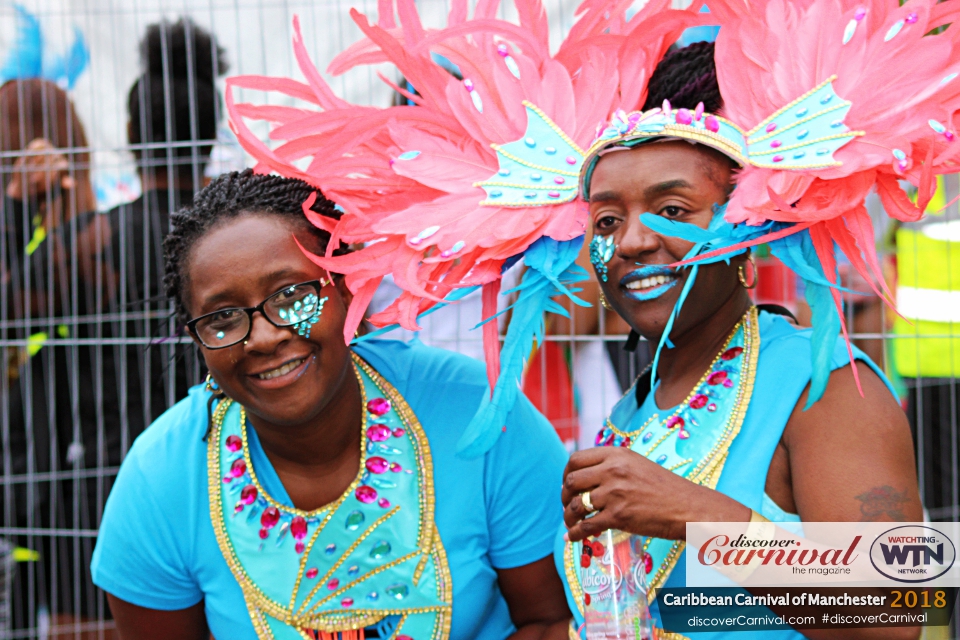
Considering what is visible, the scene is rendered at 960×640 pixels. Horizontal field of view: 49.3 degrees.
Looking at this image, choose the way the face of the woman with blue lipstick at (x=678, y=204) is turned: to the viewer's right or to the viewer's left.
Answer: to the viewer's left

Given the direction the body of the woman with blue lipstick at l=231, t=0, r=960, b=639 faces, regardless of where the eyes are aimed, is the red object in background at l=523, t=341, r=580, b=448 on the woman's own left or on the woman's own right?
on the woman's own right

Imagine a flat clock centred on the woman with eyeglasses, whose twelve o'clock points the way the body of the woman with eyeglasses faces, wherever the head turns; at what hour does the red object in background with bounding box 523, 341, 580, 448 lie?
The red object in background is roughly at 7 o'clock from the woman with eyeglasses.

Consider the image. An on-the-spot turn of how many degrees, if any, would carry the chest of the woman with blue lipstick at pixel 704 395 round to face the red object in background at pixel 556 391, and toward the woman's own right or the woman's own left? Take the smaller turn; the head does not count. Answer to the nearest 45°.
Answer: approximately 135° to the woman's own right

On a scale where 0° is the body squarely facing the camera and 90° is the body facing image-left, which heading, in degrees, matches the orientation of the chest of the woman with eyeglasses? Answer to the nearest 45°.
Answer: approximately 0°

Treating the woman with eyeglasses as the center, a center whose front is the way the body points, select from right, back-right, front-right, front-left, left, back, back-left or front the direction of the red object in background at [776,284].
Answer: back-left

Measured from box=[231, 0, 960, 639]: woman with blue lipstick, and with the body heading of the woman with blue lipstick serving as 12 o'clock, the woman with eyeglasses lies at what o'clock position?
The woman with eyeglasses is roughly at 2 o'clock from the woman with blue lipstick.

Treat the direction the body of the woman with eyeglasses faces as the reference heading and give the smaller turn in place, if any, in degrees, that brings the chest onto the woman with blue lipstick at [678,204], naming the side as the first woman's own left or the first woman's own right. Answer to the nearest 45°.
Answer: approximately 45° to the first woman's own left

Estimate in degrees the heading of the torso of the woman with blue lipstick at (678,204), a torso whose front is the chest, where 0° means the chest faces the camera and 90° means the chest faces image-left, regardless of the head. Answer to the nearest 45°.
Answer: approximately 45°

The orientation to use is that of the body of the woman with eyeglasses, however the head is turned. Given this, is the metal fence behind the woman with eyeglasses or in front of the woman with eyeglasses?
behind

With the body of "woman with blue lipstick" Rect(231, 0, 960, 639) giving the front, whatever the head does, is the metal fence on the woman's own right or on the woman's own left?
on the woman's own right
